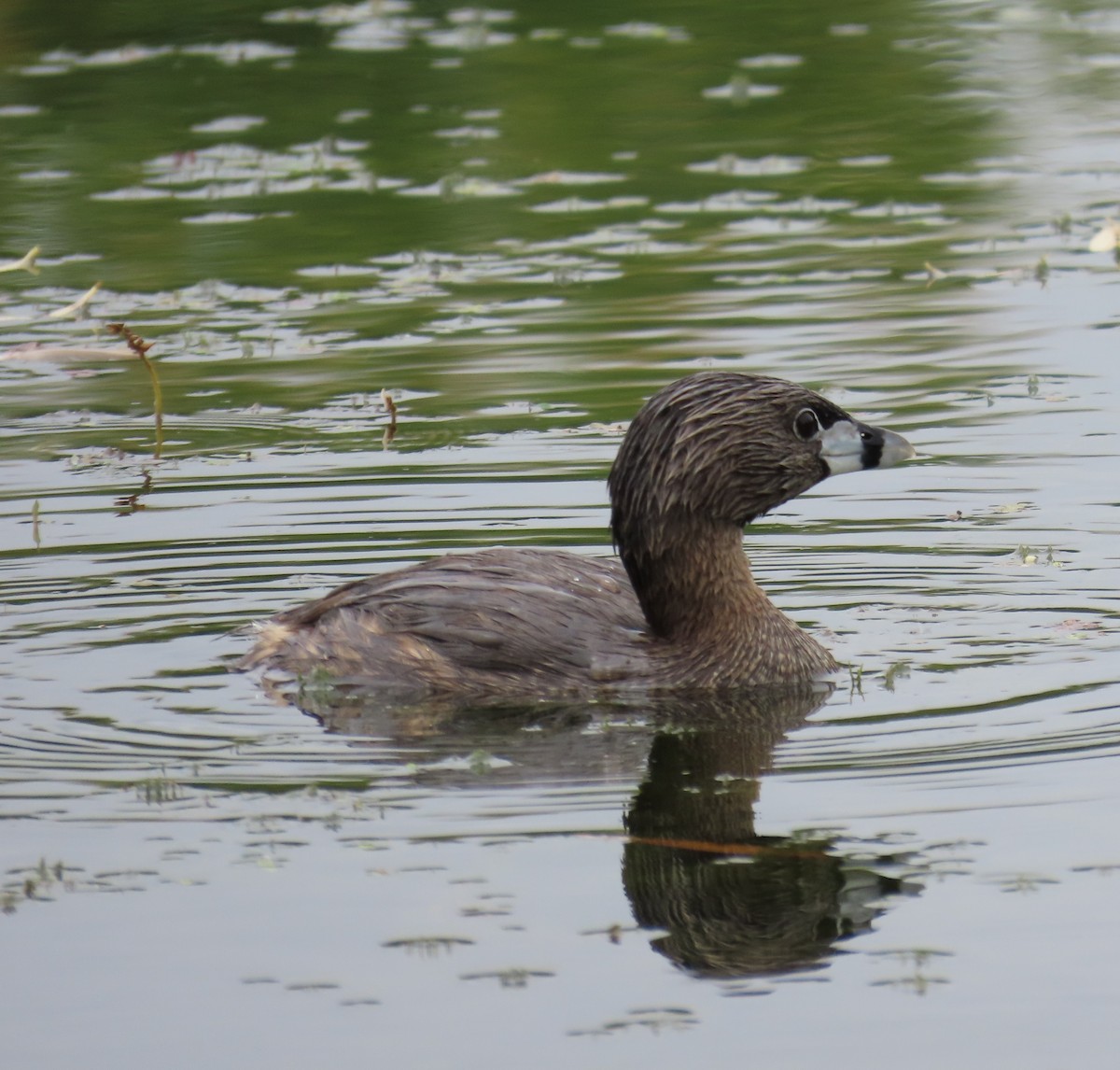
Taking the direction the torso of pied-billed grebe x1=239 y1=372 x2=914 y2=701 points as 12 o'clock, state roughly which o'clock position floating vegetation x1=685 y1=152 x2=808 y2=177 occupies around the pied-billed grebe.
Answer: The floating vegetation is roughly at 9 o'clock from the pied-billed grebe.

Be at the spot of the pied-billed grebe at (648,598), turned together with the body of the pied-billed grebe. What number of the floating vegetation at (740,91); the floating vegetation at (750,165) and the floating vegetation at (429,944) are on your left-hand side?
2

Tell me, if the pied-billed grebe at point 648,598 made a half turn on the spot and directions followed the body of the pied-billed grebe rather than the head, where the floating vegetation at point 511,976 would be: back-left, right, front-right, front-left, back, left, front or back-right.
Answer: left

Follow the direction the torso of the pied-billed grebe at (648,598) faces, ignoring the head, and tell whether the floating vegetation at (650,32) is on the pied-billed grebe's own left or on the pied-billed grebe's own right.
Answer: on the pied-billed grebe's own left

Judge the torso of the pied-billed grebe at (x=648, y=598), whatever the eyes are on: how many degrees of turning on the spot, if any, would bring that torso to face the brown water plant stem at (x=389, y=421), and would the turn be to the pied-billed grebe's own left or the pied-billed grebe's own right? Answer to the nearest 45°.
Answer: approximately 90° to the pied-billed grebe's own left

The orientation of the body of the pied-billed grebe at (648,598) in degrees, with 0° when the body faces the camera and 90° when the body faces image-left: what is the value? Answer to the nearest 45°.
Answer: approximately 270°

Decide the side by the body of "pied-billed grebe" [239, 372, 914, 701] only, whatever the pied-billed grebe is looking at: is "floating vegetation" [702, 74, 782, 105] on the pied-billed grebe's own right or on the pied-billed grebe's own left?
on the pied-billed grebe's own left

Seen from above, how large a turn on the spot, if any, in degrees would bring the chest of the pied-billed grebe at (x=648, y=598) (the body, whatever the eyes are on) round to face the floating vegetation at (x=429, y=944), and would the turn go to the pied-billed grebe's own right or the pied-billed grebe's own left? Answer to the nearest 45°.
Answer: approximately 90° to the pied-billed grebe's own right

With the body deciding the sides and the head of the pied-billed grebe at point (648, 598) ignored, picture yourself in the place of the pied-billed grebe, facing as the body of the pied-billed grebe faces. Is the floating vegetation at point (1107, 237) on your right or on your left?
on your left

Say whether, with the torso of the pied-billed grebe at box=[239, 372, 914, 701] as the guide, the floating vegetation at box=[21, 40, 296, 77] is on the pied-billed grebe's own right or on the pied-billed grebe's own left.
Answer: on the pied-billed grebe's own left

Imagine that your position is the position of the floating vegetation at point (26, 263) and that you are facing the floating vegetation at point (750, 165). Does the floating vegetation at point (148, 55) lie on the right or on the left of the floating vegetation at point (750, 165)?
left
